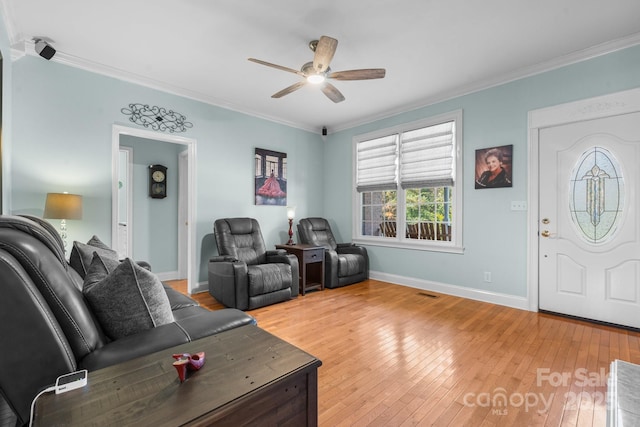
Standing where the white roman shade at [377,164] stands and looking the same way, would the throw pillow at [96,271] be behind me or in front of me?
in front

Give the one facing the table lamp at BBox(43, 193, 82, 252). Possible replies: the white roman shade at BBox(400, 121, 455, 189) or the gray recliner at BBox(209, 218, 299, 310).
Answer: the white roman shade

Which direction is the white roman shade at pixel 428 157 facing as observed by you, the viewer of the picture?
facing the viewer and to the left of the viewer

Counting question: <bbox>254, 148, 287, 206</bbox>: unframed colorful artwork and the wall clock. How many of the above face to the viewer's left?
0

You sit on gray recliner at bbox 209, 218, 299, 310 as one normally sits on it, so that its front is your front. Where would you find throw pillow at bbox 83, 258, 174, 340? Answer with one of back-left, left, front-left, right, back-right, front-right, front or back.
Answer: front-right

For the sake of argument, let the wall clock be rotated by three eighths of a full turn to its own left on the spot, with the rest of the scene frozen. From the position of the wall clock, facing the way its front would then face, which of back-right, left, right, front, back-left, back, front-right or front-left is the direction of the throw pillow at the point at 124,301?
back-right

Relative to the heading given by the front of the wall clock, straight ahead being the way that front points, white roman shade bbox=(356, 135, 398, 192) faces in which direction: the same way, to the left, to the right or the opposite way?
to the right

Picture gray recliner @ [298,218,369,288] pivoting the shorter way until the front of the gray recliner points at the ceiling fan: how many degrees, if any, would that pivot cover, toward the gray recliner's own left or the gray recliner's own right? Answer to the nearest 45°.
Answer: approximately 45° to the gray recliner's own right

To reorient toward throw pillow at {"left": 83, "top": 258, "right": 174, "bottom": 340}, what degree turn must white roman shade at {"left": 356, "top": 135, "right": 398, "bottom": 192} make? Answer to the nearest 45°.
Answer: approximately 45° to its left

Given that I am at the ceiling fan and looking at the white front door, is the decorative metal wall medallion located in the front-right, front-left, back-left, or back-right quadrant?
back-left

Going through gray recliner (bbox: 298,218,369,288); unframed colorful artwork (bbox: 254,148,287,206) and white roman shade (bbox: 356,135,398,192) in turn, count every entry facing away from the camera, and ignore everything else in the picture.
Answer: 0

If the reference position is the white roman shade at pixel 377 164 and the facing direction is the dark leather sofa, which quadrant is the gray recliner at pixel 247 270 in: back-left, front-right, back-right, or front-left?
front-right

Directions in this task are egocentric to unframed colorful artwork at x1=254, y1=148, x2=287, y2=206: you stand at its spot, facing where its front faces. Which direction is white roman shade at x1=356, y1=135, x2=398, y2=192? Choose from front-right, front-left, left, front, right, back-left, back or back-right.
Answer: front-left

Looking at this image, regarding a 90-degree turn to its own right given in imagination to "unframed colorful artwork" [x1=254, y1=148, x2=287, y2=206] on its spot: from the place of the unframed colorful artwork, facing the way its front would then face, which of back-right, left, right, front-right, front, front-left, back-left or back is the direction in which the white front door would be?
left

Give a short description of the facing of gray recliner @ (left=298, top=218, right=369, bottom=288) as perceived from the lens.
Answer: facing the viewer and to the right of the viewer

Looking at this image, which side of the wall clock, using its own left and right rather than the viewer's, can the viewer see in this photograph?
front

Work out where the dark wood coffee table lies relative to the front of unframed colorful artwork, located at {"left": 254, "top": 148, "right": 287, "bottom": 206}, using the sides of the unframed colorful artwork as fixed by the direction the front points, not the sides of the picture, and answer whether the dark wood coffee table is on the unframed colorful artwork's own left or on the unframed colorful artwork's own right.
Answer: on the unframed colorful artwork's own right
